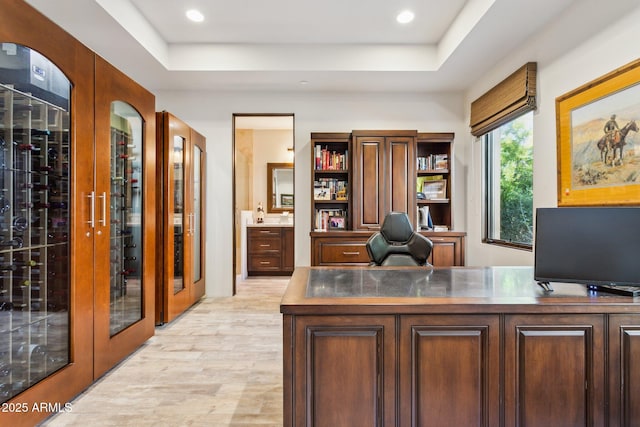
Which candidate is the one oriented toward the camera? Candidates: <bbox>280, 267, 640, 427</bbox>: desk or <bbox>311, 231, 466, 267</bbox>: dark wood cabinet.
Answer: the dark wood cabinet

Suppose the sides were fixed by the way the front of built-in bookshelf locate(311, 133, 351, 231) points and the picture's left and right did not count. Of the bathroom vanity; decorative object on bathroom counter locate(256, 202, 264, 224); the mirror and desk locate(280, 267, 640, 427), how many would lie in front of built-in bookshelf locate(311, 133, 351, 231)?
1

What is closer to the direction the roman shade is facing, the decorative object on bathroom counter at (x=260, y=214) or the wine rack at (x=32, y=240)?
the wine rack

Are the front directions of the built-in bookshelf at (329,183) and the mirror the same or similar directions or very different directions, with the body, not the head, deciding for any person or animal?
same or similar directions

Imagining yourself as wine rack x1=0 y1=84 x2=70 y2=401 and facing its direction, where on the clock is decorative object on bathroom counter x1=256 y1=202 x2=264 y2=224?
The decorative object on bathroom counter is roughly at 9 o'clock from the wine rack.

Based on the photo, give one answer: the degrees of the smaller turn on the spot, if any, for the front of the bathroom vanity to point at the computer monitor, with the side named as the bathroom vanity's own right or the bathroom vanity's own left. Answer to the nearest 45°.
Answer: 0° — it already faces it

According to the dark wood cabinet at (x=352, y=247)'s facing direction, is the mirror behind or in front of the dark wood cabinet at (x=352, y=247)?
behind

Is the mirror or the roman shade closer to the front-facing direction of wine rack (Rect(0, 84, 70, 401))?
the roman shade

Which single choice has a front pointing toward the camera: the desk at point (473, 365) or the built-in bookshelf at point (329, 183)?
the built-in bookshelf

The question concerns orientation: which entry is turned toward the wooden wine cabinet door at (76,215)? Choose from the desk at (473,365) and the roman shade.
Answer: the roman shade

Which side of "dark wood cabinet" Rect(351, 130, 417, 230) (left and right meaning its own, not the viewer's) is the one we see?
front

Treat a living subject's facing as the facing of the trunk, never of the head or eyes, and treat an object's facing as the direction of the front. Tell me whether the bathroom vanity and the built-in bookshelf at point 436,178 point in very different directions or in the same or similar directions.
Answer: same or similar directions

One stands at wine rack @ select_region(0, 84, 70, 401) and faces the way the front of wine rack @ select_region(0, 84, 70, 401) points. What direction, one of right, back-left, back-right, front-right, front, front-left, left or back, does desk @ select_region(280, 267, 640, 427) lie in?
front

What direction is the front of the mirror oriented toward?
toward the camera

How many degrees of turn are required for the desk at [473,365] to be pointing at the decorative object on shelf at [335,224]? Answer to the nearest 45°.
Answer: approximately 45° to its left

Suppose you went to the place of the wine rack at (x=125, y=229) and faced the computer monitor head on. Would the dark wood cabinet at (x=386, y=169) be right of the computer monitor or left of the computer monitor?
left

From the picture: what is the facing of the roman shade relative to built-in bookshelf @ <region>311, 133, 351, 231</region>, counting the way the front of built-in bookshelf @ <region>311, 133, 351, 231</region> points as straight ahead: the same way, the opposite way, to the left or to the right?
to the right

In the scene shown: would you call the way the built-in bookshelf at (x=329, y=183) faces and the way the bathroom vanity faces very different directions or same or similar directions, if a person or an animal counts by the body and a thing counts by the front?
same or similar directions
